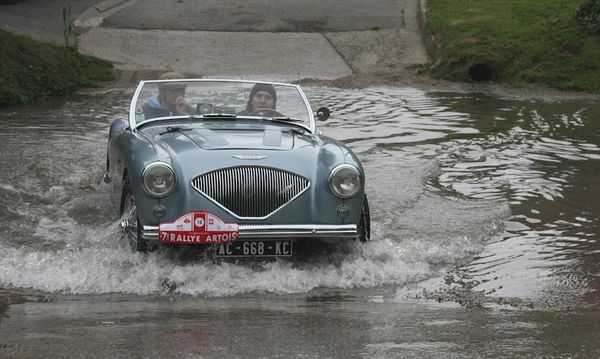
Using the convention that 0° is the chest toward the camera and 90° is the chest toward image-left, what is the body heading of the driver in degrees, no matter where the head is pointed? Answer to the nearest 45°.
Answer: approximately 0°

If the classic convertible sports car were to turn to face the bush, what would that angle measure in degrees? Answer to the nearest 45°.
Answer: approximately 135° to its left
